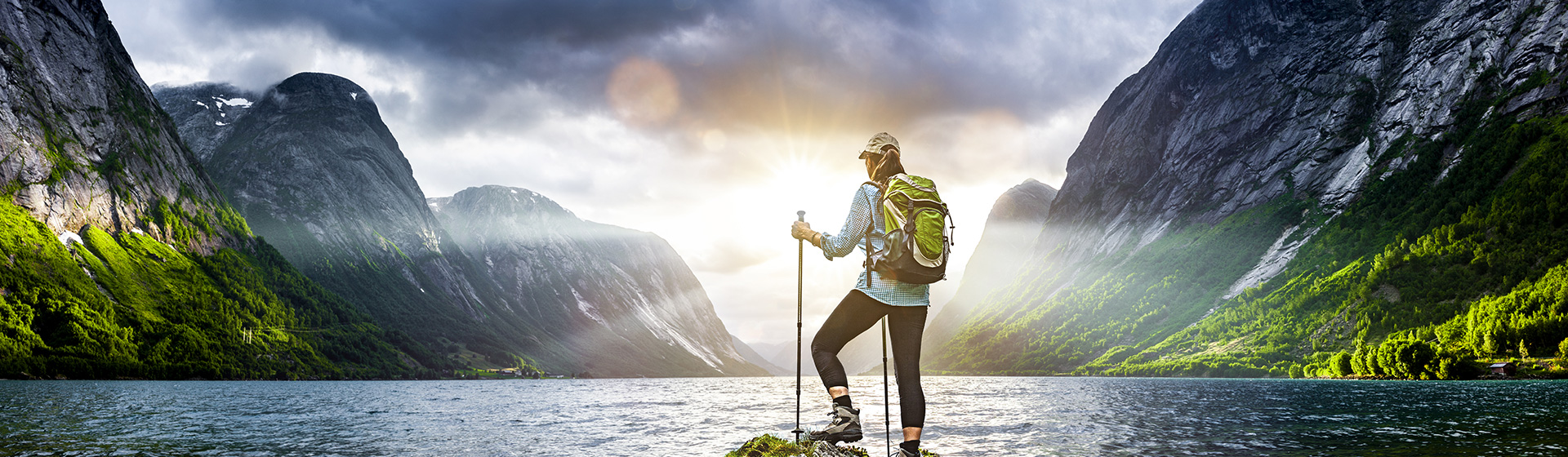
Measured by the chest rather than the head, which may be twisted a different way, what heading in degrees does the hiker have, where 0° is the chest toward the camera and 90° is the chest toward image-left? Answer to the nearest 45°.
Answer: approximately 135°
